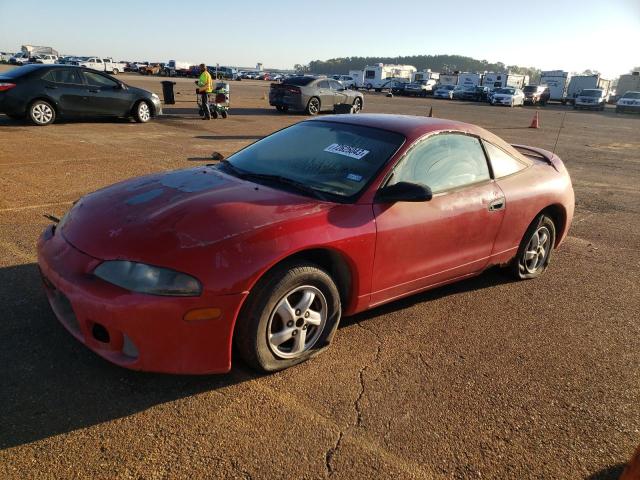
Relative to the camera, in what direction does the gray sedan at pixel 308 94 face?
facing away from the viewer and to the right of the viewer

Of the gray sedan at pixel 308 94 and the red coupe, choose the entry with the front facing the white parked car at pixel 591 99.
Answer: the gray sedan

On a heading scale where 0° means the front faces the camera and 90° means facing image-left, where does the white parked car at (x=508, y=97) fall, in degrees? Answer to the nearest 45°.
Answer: approximately 45°

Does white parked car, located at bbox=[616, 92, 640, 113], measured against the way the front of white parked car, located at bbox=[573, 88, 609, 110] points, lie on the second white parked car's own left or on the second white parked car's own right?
on the second white parked car's own left

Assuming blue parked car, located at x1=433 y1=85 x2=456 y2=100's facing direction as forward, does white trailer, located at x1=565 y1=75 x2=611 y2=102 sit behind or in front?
behind

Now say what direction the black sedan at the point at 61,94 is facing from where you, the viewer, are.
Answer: facing to the right of the viewer

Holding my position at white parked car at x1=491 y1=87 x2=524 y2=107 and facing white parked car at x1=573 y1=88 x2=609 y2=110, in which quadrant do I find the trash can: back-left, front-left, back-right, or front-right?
back-right

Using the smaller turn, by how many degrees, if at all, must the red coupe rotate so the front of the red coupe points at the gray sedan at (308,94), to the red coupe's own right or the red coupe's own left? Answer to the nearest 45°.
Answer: approximately 135° to the red coupe's own right
